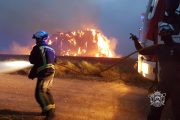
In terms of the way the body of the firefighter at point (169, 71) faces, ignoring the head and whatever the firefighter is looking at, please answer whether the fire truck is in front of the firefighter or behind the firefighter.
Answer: behind

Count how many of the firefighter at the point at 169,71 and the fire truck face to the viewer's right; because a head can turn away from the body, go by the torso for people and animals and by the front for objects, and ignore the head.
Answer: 0

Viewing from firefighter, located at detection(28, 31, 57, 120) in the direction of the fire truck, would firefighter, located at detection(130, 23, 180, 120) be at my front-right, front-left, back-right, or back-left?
front-right

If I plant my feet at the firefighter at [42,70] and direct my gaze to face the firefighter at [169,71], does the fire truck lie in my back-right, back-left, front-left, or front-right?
front-left

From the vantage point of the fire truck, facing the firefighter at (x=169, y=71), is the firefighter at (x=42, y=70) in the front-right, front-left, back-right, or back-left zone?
front-right
